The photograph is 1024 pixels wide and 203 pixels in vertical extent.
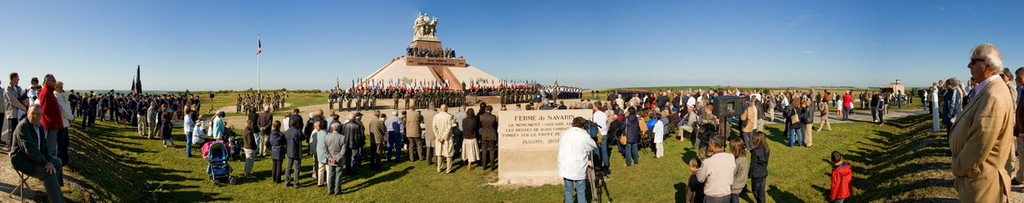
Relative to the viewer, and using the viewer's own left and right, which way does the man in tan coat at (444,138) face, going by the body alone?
facing away from the viewer

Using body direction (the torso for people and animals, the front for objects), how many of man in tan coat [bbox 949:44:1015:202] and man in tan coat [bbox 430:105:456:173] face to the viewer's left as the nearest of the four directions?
1

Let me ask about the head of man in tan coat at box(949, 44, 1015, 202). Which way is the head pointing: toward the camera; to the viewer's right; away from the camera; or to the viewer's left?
to the viewer's left

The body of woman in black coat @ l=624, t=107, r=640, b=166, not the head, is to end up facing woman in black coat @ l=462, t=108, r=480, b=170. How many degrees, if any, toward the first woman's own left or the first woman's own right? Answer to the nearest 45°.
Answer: approximately 90° to the first woman's own left

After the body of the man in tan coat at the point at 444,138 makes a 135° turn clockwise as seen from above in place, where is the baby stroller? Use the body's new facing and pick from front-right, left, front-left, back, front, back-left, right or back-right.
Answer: back-right

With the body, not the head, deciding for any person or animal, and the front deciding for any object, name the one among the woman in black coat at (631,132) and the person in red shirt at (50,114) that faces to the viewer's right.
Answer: the person in red shirt

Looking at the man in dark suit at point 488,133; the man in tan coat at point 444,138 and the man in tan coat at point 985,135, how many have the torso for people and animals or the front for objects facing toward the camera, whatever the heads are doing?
0

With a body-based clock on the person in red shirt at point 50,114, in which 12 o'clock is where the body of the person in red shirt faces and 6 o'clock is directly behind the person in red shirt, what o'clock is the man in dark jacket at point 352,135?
The man in dark jacket is roughly at 12 o'clock from the person in red shirt.

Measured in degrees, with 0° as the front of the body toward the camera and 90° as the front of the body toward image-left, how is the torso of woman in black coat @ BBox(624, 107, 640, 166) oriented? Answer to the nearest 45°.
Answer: approximately 180°

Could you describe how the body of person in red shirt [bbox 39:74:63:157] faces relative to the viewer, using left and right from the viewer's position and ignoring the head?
facing to the right of the viewer

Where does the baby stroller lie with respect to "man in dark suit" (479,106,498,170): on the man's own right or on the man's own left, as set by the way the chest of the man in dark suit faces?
on the man's own left

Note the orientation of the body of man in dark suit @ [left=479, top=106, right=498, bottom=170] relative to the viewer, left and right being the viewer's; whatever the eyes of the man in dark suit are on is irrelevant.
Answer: facing away from the viewer

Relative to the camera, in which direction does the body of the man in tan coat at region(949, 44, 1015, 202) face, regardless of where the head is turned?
to the viewer's left
